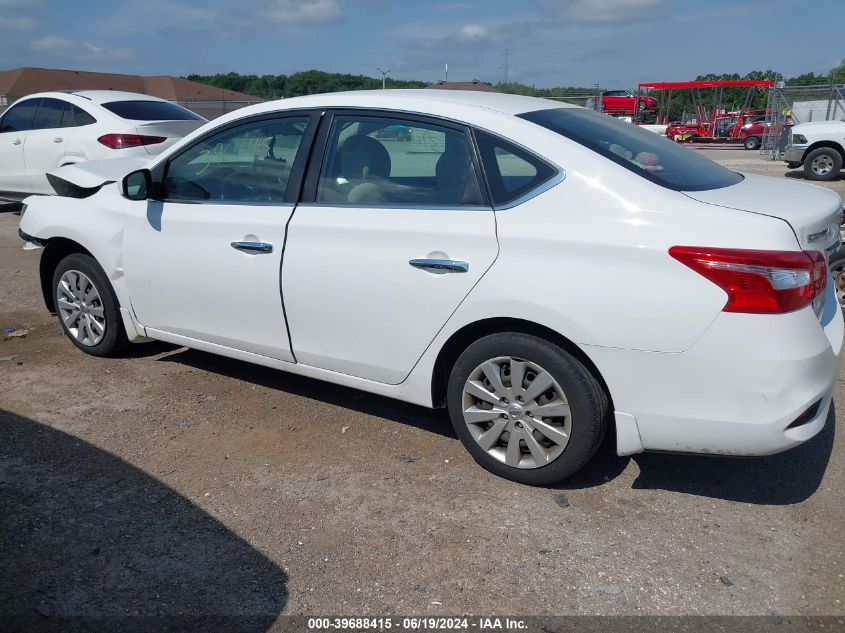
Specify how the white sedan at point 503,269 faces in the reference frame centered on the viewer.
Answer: facing away from the viewer and to the left of the viewer

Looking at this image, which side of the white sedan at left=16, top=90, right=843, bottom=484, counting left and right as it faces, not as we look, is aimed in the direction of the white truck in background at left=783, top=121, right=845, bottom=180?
right

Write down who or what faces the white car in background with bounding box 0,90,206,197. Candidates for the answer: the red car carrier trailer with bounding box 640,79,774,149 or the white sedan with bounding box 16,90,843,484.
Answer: the white sedan

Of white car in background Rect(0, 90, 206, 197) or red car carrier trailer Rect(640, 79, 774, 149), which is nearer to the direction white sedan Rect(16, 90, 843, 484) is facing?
the white car in background

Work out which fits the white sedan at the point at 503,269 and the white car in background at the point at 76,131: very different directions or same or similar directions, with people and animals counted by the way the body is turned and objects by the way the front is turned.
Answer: same or similar directions

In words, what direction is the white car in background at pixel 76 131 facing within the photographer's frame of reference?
facing away from the viewer and to the left of the viewer

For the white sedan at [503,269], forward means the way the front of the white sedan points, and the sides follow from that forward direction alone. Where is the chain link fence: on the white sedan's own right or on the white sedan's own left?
on the white sedan's own right

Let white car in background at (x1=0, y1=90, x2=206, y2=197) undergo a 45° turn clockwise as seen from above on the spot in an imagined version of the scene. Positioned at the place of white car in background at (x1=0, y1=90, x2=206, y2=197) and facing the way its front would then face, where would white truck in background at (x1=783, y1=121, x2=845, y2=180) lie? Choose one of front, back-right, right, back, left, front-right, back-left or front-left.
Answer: right

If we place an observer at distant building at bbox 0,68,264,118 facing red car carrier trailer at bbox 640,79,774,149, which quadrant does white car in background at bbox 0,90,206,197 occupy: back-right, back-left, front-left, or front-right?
front-right

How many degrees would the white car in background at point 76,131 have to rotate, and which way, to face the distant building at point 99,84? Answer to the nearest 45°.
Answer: approximately 45° to its right
